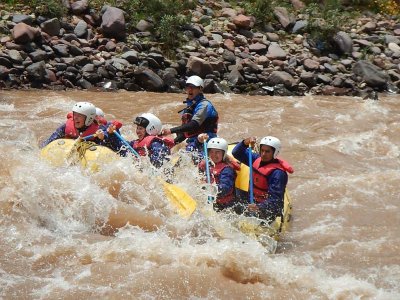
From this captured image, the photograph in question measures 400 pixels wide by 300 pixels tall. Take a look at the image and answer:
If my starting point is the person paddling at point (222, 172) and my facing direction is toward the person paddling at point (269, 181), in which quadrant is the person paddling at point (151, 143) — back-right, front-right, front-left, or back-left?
back-left

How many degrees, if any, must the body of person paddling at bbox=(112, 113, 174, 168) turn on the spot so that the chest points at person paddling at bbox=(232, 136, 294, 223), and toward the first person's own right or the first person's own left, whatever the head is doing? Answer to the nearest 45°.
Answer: approximately 90° to the first person's own left

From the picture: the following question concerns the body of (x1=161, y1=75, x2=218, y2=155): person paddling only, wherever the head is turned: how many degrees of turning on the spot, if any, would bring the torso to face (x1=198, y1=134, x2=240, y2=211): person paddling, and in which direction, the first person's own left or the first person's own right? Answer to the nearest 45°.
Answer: approximately 45° to the first person's own left

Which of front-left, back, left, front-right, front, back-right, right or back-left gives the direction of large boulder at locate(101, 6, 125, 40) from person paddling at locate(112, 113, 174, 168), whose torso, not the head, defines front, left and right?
back-right

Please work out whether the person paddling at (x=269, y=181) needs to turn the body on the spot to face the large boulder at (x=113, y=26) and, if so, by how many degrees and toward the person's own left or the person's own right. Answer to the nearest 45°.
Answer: approximately 90° to the person's own right

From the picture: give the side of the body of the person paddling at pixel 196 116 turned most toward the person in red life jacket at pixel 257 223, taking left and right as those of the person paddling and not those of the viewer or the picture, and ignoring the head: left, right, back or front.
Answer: left
